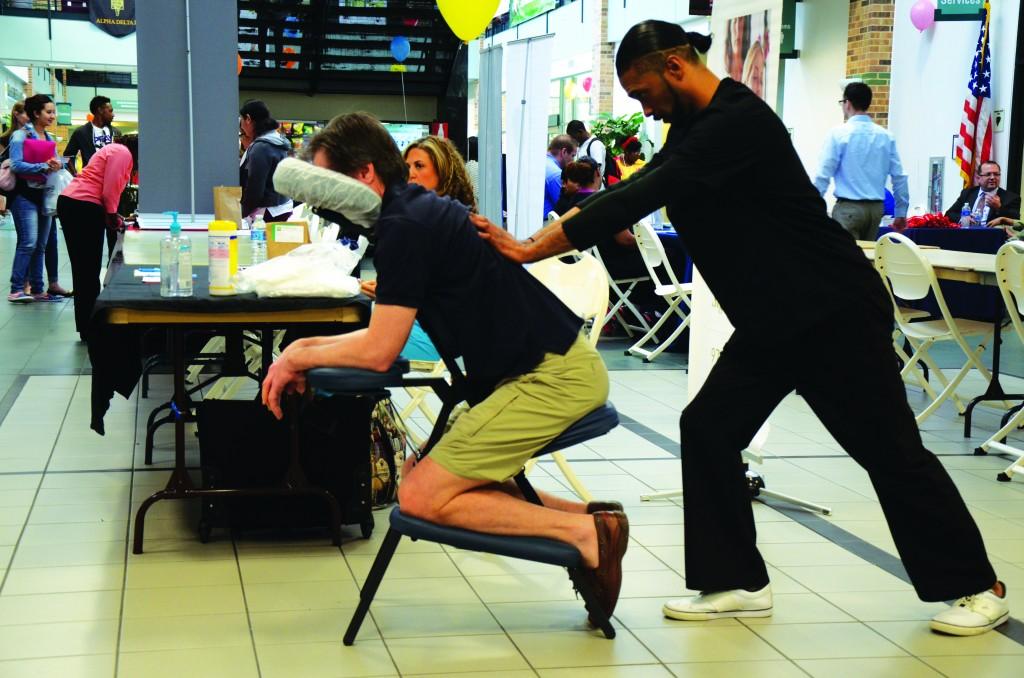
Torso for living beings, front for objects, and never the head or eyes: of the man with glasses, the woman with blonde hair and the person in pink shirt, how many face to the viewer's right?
1

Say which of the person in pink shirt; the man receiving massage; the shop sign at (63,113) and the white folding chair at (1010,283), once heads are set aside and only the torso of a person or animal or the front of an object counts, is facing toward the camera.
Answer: the shop sign

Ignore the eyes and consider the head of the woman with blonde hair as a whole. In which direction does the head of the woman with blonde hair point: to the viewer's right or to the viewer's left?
to the viewer's left

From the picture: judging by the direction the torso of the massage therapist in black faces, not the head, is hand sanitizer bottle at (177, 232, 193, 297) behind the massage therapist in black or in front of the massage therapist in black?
in front

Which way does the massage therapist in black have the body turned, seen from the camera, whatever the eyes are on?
to the viewer's left

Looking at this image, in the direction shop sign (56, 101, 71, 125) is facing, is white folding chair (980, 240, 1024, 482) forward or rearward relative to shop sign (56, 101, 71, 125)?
forward

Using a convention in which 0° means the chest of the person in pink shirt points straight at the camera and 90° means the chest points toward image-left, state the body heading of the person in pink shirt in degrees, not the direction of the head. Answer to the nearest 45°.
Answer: approximately 270°

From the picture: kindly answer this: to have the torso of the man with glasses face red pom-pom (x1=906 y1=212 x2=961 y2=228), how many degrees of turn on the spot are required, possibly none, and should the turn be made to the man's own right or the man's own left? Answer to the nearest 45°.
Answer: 0° — they already face it

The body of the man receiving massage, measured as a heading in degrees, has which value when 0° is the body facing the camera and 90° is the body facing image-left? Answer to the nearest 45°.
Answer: approximately 90°
